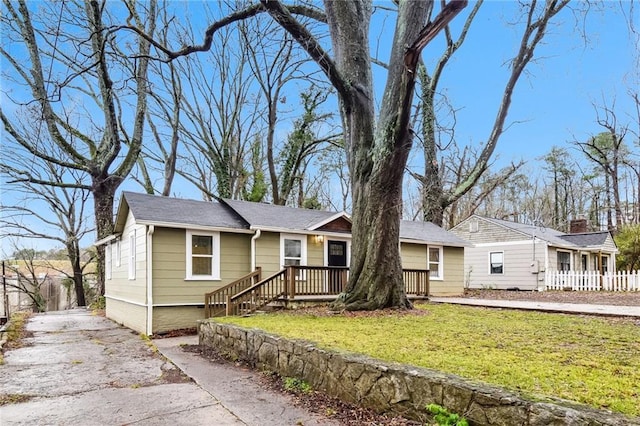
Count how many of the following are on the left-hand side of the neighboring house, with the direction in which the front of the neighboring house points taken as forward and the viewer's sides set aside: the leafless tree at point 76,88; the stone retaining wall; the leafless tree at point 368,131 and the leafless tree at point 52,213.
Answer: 0

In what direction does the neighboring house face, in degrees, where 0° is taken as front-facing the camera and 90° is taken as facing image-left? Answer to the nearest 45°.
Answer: approximately 315°

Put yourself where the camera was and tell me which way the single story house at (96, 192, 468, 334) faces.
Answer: facing the viewer and to the right of the viewer

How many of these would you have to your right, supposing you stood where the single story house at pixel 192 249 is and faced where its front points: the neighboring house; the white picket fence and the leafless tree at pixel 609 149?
0

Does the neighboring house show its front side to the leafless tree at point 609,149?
no

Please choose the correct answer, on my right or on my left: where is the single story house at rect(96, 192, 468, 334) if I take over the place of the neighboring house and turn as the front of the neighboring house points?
on my right

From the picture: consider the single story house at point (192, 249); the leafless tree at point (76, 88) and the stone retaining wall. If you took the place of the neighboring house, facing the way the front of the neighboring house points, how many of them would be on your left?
0

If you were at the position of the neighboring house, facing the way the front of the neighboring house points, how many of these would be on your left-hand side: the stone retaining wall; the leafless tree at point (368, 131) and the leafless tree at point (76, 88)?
0

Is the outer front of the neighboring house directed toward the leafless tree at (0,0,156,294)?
no

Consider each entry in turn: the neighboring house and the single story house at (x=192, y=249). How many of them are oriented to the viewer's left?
0
